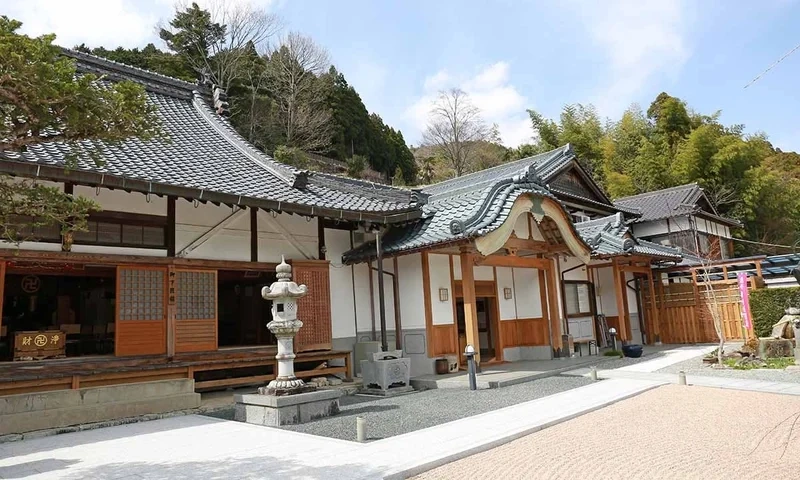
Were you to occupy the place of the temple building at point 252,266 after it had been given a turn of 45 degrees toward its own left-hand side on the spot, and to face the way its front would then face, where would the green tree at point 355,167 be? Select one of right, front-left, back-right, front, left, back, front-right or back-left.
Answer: left

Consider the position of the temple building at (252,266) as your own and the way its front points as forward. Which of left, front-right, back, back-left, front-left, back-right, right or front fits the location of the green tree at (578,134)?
left

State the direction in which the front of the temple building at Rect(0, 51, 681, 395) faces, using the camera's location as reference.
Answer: facing the viewer and to the right of the viewer

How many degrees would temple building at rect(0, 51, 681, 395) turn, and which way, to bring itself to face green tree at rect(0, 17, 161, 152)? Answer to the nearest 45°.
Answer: approximately 45° to its right
